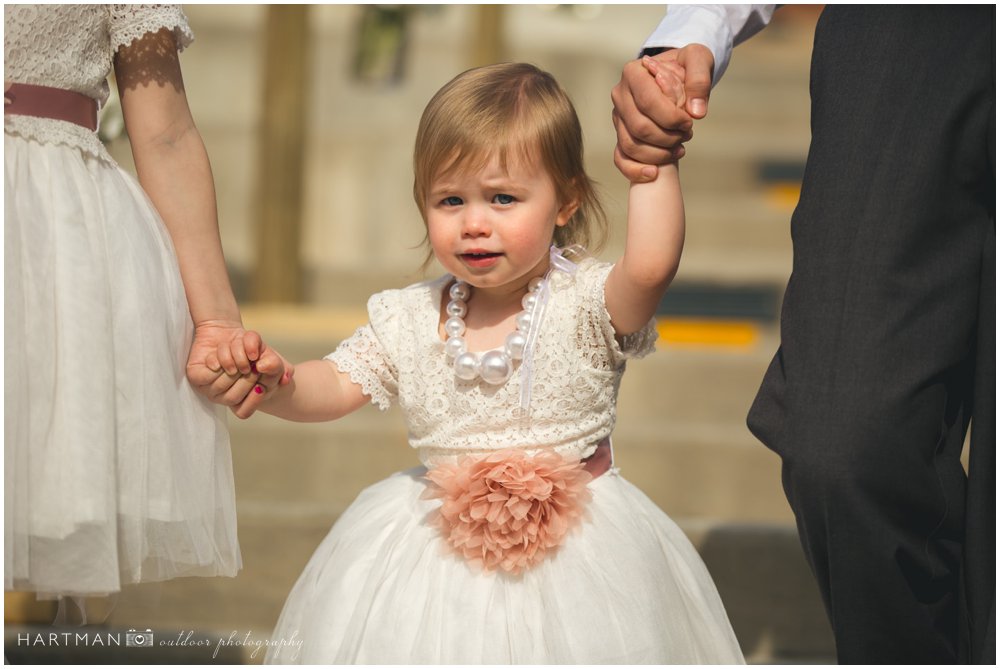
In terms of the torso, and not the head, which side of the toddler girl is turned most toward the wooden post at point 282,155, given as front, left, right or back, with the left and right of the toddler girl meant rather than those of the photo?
back

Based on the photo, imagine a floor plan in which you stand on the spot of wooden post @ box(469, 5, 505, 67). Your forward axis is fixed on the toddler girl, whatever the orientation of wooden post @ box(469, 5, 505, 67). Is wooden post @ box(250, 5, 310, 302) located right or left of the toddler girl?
right

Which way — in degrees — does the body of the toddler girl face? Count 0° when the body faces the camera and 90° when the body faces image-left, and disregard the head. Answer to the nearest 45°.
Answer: approximately 0°

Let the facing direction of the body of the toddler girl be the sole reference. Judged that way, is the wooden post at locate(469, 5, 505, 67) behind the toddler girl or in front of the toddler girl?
behind
